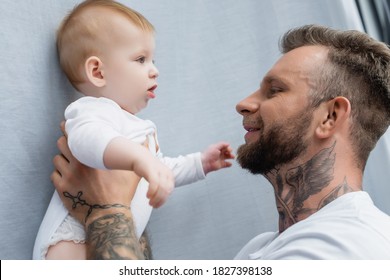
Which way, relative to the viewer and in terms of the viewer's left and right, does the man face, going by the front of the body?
facing to the left of the viewer

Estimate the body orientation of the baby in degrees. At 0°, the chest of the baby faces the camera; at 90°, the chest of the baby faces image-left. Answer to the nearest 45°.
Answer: approximately 270°

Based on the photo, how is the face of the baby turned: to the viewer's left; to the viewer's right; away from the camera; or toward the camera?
to the viewer's right

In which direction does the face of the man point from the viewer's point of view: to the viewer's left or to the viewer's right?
to the viewer's left
